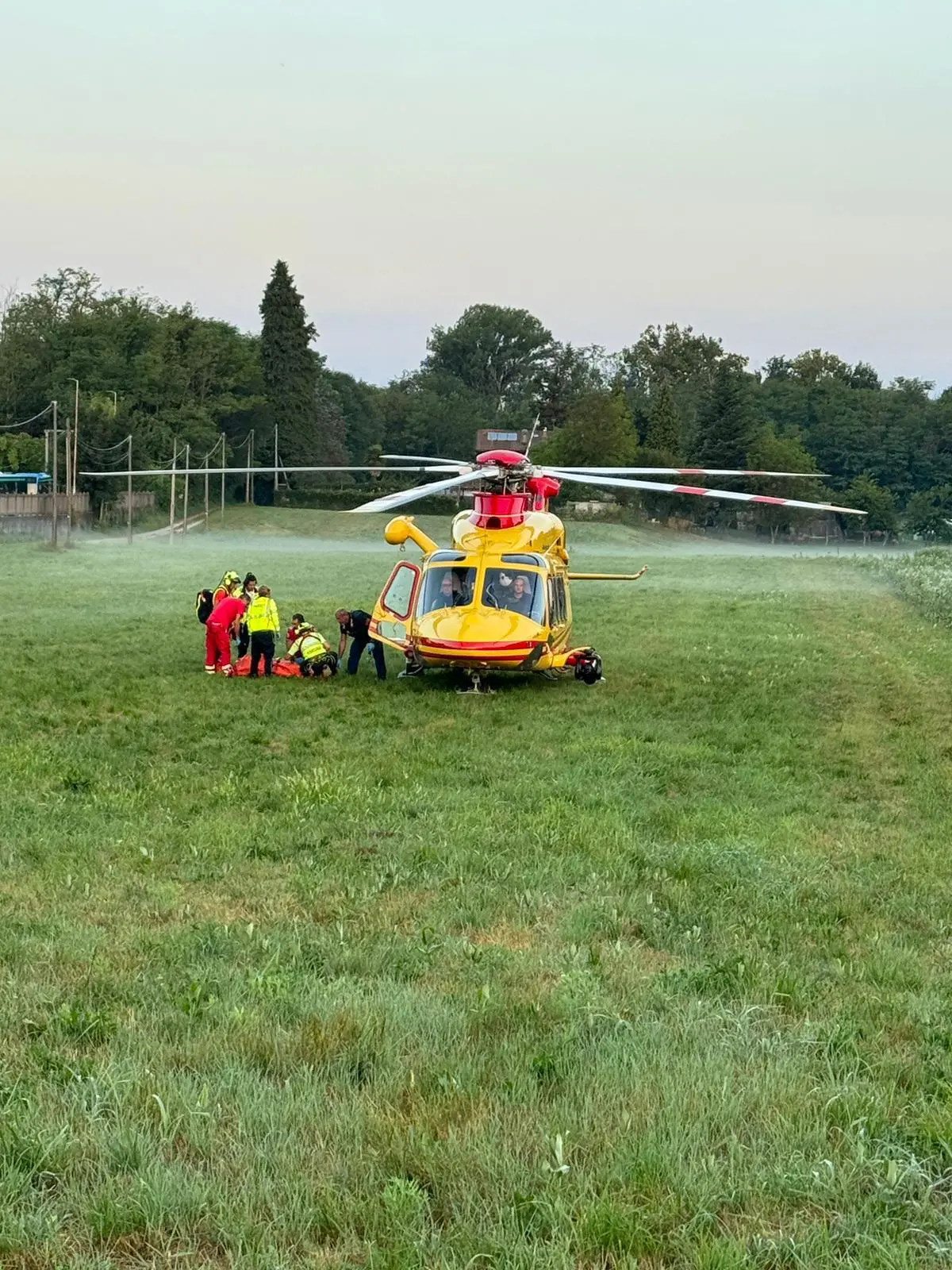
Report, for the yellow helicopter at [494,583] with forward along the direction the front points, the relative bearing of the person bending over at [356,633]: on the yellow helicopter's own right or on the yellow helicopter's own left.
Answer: on the yellow helicopter's own right

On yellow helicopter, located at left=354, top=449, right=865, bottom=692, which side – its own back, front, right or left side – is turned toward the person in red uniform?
right

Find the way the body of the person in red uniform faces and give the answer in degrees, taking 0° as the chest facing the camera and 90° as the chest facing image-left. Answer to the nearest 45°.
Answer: approximately 225°

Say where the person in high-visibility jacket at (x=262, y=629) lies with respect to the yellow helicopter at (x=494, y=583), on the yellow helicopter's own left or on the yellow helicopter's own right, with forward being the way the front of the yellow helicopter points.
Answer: on the yellow helicopter's own right

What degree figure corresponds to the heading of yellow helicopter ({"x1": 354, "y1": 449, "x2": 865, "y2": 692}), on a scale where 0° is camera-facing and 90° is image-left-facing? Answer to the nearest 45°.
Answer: approximately 0°

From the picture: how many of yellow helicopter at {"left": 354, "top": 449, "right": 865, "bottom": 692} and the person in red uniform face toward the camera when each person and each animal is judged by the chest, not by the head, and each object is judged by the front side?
1

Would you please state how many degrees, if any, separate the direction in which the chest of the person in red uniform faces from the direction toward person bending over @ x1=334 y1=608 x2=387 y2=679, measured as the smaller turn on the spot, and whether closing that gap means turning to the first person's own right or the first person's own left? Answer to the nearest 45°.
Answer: approximately 45° to the first person's own right
